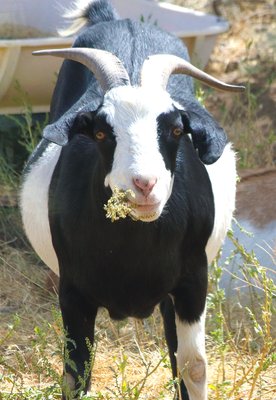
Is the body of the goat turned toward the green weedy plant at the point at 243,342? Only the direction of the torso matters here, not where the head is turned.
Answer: no

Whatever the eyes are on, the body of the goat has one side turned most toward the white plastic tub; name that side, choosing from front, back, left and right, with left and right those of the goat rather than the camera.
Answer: back

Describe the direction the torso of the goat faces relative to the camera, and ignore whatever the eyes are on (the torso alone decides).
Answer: toward the camera
